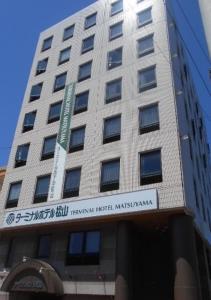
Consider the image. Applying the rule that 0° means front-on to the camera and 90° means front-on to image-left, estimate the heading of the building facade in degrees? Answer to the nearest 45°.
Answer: approximately 45°
